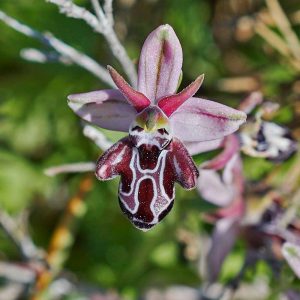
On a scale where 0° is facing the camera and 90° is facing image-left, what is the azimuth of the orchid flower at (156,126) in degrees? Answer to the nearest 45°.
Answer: approximately 0°
